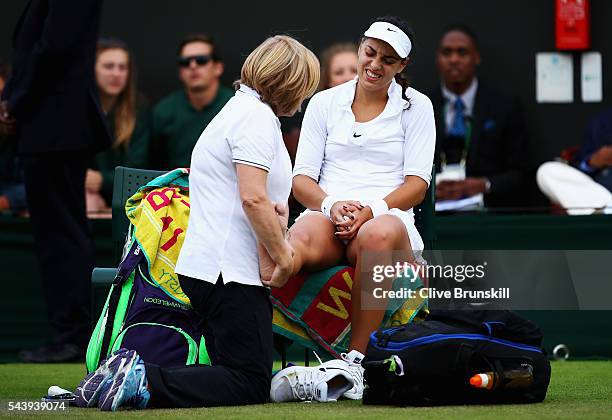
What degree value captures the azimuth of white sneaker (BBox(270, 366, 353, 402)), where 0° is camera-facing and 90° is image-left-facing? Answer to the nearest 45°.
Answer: approximately 90°

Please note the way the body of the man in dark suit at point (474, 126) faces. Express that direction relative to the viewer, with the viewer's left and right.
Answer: facing the viewer and to the left of the viewer

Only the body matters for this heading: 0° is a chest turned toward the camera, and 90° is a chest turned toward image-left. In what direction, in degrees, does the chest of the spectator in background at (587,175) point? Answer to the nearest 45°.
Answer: approximately 45°

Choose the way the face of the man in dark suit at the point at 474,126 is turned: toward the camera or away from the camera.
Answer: toward the camera

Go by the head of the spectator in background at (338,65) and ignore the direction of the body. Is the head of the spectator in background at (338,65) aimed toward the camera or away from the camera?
toward the camera

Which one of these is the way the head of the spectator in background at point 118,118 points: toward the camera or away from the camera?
toward the camera

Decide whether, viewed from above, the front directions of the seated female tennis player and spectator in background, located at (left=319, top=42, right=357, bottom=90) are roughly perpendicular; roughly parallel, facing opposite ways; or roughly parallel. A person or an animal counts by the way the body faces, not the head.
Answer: roughly parallel

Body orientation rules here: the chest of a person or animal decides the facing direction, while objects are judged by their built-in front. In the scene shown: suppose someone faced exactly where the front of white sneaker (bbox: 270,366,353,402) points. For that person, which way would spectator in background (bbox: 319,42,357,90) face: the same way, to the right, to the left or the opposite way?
to the left

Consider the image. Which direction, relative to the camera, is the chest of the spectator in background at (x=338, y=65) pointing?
toward the camera

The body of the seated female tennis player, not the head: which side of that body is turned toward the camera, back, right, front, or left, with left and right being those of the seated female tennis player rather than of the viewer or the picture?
front
